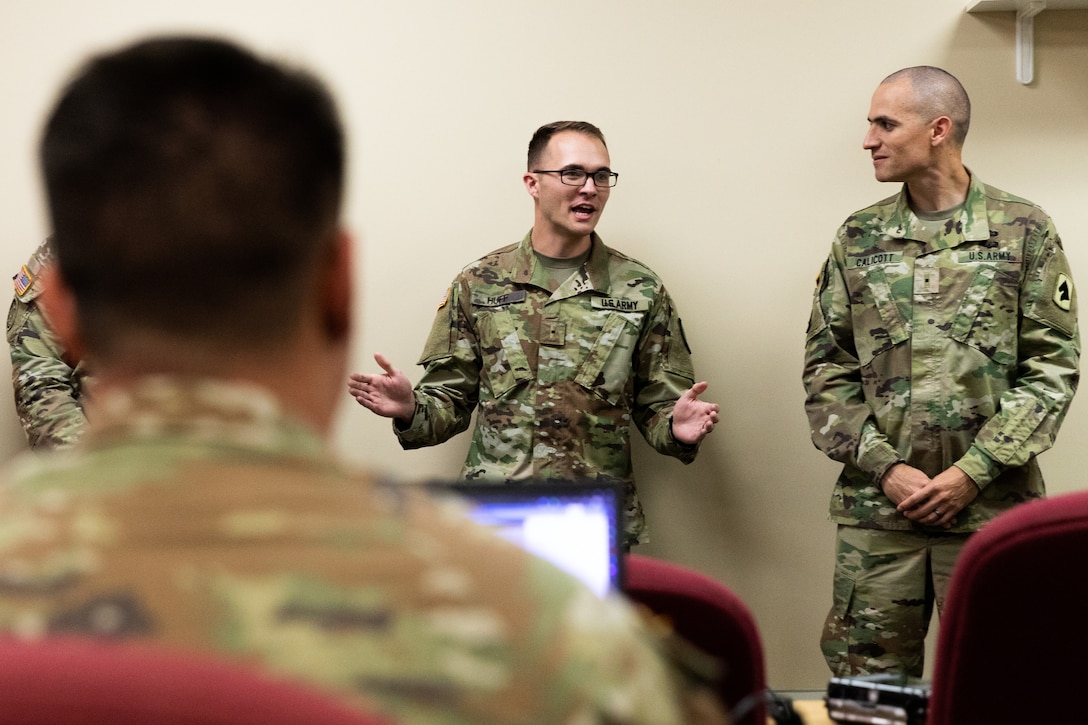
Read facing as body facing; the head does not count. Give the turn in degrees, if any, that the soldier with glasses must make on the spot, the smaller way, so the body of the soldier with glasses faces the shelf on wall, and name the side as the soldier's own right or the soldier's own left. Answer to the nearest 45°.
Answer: approximately 90° to the soldier's own left

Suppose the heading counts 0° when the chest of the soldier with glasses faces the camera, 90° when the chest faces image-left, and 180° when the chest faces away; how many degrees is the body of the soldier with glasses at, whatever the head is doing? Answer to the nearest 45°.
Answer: approximately 0°

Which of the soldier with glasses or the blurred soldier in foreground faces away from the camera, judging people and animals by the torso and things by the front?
the blurred soldier in foreground

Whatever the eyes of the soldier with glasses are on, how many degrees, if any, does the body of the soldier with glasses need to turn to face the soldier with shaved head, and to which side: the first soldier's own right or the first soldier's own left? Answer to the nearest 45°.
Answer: approximately 90° to the first soldier's own left

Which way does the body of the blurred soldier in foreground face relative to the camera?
away from the camera

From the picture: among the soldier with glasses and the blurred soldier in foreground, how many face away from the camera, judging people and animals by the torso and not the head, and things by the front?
1

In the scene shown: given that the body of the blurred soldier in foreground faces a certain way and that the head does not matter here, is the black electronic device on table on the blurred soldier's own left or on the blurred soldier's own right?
on the blurred soldier's own right

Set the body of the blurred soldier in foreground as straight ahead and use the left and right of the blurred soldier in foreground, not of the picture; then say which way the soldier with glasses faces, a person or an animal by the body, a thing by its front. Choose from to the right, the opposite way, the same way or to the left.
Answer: the opposite way

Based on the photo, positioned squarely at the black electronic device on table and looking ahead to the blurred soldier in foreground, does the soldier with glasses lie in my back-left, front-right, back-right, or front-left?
back-right

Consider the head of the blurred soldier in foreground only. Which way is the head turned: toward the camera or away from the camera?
away from the camera

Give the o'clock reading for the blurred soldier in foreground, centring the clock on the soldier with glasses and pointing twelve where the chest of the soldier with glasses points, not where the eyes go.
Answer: The blurred soldier in foreground is roughly at 12 o'clock from the soldier with glasses.
